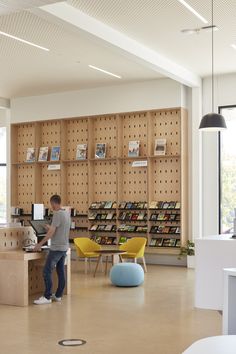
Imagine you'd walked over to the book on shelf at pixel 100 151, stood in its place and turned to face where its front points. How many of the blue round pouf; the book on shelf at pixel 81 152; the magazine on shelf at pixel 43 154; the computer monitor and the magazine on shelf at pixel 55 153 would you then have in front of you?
2

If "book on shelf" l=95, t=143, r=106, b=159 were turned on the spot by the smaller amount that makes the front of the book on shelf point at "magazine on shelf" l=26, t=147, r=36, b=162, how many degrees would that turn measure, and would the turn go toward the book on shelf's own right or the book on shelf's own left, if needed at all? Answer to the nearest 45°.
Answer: approximately 135° to the book on shelf's own right

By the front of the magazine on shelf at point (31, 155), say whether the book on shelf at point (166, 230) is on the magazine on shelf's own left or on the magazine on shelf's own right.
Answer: on the magazine on shelf's own left

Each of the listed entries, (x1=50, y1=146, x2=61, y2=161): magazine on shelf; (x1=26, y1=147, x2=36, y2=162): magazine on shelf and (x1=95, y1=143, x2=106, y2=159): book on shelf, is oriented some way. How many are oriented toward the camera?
3

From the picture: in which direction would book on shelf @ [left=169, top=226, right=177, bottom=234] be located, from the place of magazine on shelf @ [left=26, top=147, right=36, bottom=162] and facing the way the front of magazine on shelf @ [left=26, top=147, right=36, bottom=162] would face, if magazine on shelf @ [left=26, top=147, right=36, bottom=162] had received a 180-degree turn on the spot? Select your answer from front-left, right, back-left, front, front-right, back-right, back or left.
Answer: back-right

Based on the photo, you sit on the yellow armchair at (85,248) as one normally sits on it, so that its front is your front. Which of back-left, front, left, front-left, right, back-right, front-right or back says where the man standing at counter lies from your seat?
front-right

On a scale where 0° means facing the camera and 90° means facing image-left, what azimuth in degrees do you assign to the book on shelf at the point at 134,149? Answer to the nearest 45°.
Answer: approximately 0°

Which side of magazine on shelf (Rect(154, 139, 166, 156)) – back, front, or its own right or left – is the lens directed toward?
front

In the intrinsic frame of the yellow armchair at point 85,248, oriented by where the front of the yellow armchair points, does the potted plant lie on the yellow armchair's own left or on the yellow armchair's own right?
on the yellow armchair's own left

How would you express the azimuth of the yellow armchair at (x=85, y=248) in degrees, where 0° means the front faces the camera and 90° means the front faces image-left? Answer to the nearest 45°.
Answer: approximately 315°

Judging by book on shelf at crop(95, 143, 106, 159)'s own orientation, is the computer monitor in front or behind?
in front

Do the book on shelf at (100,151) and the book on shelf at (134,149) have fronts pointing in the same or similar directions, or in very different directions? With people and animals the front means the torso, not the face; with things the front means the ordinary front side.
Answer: same or similar directions

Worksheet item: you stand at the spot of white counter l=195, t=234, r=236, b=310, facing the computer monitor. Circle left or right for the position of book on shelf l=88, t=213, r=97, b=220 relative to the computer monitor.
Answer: right
